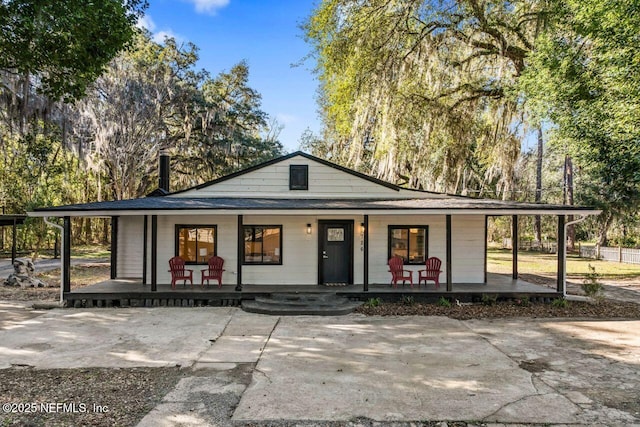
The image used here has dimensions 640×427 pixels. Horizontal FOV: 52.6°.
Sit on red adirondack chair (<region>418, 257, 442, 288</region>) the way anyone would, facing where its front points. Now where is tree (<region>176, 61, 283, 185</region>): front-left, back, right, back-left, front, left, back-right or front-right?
right

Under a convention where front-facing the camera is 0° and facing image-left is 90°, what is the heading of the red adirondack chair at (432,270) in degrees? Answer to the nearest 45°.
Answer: approximately 45°

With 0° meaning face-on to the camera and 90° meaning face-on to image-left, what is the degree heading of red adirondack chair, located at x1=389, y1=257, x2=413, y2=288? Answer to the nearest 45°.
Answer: approximately 315°

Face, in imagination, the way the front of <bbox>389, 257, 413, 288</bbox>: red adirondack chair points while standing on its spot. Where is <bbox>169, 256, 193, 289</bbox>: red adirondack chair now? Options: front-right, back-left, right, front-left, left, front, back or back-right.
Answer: back-right

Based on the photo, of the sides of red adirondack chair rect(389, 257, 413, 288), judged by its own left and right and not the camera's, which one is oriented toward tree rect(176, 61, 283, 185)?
back

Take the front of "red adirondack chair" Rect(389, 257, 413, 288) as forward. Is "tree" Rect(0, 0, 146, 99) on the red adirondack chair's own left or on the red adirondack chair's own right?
on the red adirondack chair's own right

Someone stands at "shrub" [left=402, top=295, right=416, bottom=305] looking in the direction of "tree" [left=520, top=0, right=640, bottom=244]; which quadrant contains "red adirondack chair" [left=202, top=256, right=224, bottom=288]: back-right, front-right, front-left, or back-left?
back-left

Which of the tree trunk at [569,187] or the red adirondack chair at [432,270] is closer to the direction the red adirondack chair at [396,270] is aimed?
the red adirondack chair

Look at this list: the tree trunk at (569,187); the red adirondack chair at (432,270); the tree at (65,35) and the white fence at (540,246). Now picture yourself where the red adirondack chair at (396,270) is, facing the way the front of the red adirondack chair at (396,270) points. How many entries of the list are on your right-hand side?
1

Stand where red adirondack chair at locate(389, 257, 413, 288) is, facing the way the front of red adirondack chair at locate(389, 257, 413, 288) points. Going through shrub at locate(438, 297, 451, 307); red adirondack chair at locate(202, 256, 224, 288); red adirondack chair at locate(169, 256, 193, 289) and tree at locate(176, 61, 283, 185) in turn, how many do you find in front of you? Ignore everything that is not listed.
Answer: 1

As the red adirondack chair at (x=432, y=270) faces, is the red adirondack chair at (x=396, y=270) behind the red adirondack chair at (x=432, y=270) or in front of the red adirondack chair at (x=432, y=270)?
in front

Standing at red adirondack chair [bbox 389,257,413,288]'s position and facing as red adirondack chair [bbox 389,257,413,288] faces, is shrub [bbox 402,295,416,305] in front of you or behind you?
in front

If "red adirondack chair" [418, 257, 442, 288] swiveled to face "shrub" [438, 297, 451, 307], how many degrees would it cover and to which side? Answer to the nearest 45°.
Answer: approximately 45° to its left

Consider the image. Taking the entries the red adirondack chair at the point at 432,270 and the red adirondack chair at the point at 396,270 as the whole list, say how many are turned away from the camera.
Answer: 0
